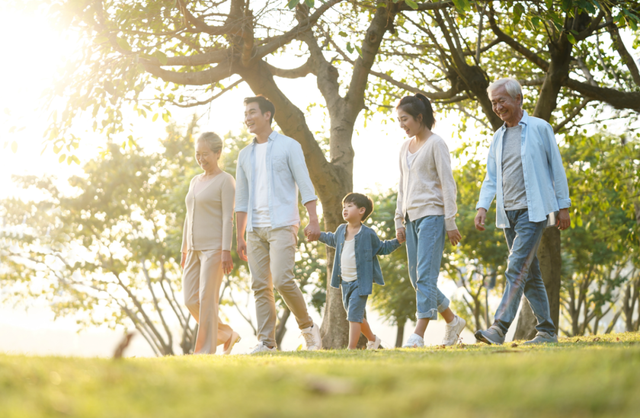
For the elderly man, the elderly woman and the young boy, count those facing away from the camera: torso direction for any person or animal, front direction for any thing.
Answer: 0

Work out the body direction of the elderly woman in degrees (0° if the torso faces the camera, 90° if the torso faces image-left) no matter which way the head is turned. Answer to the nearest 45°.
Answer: approximately 45°

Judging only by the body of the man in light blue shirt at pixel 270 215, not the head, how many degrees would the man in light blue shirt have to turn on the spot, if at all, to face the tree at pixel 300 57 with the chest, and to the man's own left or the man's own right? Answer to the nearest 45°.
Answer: approximately 135° to the man's own right

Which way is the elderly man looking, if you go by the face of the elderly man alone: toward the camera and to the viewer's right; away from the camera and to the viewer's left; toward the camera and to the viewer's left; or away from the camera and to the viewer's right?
toward the camera and to the viewer's left

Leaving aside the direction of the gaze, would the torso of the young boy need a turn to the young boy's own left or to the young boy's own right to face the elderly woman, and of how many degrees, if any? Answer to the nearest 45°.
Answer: approximately 45° to the young boy's own right

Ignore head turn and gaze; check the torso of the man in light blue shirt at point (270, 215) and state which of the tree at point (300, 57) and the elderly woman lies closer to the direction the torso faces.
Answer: the elderly woman

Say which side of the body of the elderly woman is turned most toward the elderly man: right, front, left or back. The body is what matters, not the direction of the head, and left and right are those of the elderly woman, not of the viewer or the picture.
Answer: left

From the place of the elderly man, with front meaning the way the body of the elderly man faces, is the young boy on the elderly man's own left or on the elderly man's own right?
on the elderly man's own right

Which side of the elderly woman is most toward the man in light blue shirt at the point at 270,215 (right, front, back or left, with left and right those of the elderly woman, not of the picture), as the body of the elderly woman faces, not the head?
left

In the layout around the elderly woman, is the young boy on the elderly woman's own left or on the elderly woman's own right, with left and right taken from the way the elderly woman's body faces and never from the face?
on the elderly woman's own left

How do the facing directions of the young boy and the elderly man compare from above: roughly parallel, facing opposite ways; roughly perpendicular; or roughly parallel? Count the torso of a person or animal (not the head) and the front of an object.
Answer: roughly parallel

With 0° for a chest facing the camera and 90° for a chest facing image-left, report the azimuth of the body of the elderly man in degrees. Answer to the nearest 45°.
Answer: approximately 45°
